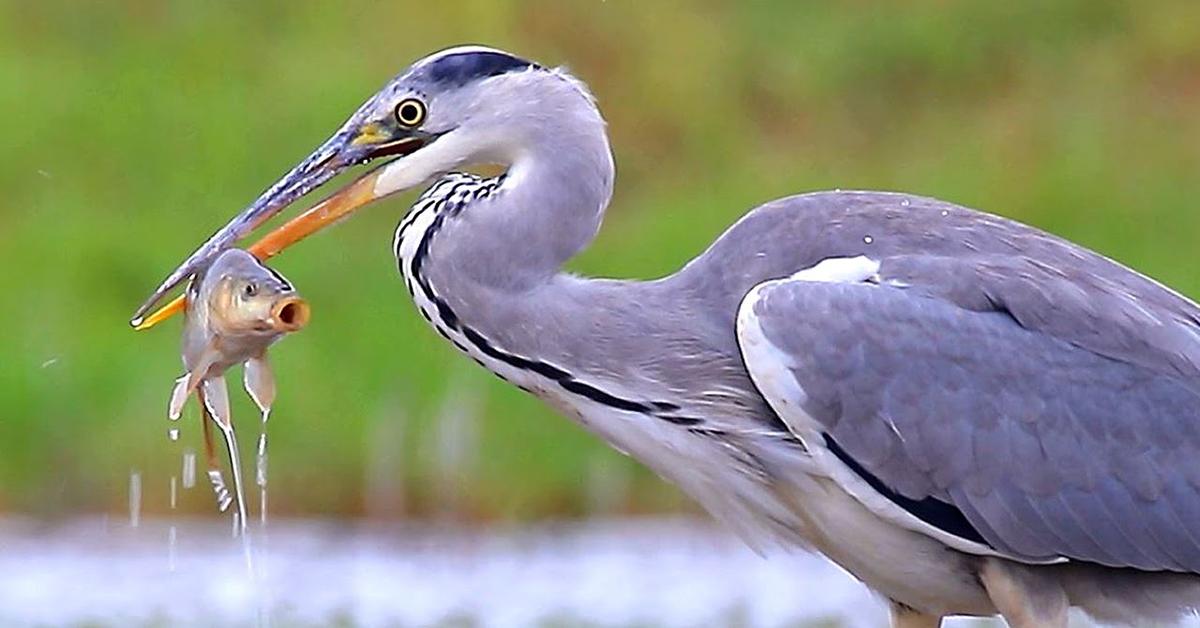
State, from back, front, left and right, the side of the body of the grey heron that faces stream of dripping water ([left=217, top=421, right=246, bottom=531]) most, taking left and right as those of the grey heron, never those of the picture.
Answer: front

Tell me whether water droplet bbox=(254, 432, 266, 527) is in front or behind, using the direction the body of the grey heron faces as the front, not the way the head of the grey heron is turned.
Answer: in front

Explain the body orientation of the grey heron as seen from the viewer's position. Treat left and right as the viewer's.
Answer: facing to the left of the viewer

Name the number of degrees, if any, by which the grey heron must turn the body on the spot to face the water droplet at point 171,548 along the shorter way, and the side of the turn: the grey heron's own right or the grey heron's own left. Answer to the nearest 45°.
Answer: approximately 45° to the grey heron's own right
